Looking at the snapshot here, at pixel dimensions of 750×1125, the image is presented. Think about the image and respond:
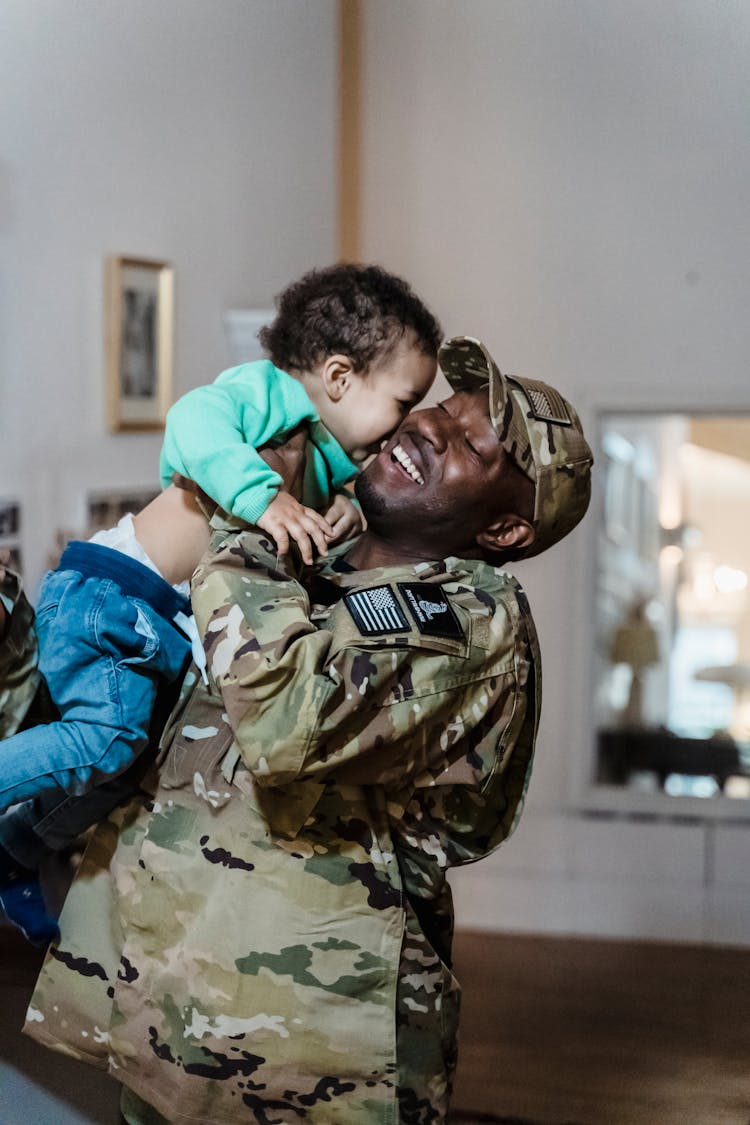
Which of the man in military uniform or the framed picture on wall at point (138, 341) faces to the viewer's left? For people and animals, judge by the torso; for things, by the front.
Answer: the man in military uniform

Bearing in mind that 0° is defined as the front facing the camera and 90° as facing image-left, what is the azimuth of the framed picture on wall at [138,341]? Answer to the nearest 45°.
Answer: approximately 315°

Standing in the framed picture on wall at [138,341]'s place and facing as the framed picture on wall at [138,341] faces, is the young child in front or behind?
in front

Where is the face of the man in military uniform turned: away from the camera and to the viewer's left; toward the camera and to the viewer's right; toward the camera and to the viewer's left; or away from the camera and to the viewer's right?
toward the camera and to the viewer's left

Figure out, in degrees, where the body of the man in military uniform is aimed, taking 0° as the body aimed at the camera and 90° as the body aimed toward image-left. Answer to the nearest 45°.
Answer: approximately 90°

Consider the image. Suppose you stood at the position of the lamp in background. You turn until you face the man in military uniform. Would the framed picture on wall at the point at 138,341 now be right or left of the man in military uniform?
right

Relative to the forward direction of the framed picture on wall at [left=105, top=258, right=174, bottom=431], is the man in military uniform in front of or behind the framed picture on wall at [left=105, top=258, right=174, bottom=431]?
in front

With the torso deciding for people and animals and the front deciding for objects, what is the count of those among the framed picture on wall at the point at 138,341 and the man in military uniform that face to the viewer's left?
1

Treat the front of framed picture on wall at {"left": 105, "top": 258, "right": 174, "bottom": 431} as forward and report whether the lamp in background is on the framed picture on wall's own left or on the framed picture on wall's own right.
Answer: on the framed picture on wall's own left
